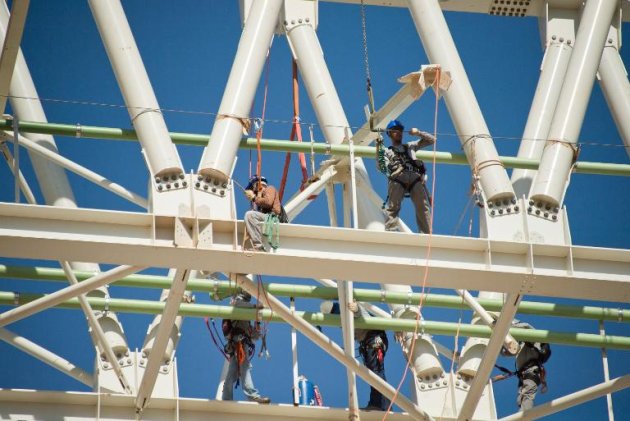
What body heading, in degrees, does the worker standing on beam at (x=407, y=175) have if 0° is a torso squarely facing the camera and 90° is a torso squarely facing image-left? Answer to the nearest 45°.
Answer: approximately 0°

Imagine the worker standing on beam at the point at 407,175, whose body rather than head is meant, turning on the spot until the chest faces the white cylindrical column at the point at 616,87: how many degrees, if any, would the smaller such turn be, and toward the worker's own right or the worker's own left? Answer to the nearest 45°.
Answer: approximately 135° to the worker's own left

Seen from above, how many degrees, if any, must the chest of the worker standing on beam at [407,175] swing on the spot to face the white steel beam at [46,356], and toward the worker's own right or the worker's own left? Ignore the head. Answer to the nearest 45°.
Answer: approximately 90° to the worker's own right

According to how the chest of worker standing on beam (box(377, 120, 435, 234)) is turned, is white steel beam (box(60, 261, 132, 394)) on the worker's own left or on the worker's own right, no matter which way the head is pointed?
on the worker's own right

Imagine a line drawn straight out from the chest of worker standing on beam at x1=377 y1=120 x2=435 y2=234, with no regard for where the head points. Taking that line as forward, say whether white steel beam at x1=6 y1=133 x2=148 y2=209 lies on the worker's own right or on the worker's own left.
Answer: on the worker's own right
